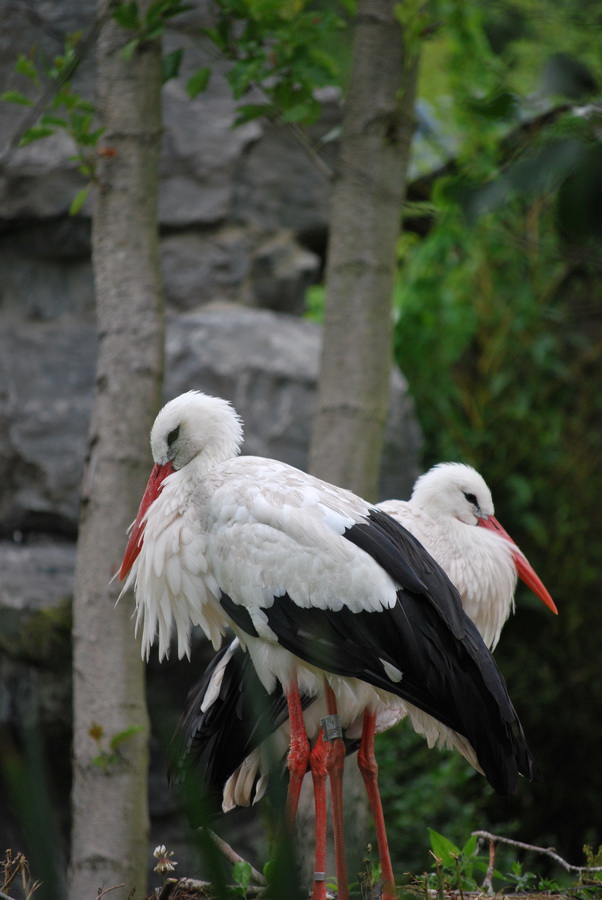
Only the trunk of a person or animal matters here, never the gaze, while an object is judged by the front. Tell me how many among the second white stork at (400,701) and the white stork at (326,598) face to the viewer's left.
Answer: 1

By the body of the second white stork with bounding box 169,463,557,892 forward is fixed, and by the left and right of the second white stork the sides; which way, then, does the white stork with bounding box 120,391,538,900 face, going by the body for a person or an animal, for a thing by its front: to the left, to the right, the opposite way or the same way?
the opposite way

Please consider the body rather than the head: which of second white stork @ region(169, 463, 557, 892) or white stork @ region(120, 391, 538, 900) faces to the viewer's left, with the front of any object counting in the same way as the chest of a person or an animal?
the white stork

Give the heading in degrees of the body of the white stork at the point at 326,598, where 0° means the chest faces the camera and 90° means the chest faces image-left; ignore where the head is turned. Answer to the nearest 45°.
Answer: approximately 90°

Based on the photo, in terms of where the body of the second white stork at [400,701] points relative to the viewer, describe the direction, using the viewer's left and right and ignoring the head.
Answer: facing to the right of the viewer
